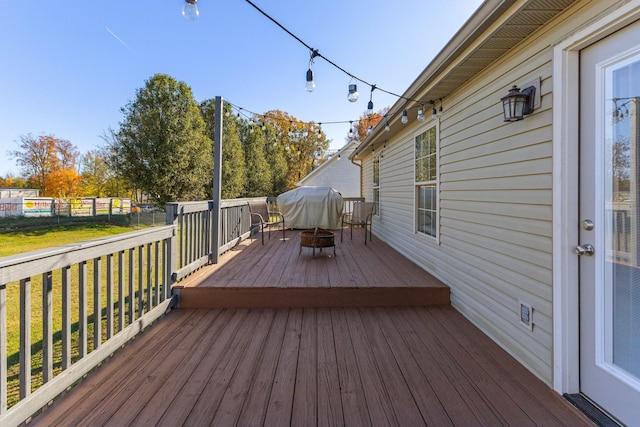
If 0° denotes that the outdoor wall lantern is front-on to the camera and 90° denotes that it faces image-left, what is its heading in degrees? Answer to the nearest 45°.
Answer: approximately 45°

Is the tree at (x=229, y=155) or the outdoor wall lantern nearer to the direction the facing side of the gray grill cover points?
the outdoor wall lantern

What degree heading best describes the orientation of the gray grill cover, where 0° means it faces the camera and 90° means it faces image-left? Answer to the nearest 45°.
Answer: approximately 0°

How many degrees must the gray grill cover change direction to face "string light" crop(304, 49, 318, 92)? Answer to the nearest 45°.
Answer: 0° — it already faces it

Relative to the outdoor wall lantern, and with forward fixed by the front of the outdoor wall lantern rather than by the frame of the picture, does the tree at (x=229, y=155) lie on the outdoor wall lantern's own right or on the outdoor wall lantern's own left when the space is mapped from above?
on the outdoor wall lantern's own right

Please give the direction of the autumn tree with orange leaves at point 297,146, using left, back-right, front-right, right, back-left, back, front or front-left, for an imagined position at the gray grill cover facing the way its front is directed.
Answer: back

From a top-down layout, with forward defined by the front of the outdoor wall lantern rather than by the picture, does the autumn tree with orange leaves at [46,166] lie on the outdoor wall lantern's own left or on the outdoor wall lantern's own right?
on the outdoor wall lantern's own right
